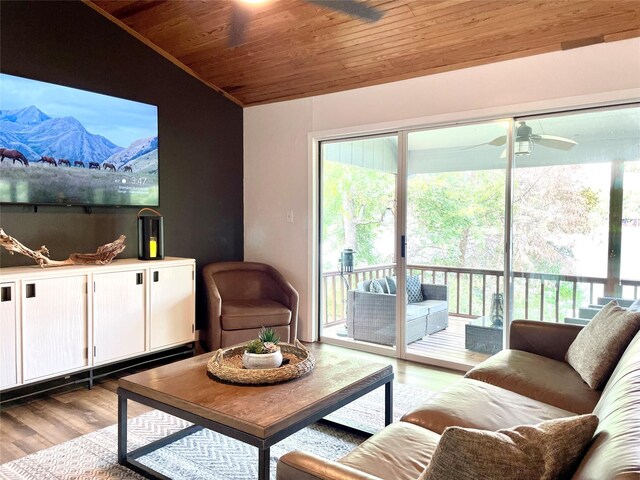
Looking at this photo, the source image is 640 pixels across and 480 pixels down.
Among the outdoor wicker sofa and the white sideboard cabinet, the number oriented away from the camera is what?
0

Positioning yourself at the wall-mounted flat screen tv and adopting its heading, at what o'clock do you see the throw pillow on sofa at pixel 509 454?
The throw pillow on sofa is roughly at 1 o'clock from the wall-mounted flat screen tv.

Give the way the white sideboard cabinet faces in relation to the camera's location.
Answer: facing the viewer and to the right of the viewer

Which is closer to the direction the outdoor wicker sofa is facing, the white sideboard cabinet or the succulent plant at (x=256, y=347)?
the succulent plant

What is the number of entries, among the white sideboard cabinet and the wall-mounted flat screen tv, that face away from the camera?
0

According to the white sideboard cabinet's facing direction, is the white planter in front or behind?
in front

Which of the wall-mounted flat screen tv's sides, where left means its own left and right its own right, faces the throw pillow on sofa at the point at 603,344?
front

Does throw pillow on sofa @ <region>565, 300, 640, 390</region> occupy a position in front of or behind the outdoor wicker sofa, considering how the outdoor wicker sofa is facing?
in front

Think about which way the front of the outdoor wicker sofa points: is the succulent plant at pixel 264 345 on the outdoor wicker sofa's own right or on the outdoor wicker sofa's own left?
on the outdoor wicker sofa's own right
